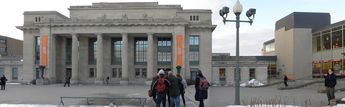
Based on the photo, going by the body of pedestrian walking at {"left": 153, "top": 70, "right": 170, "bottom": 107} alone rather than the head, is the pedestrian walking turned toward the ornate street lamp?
no

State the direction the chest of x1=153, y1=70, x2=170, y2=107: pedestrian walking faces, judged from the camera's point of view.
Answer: away from the camera
